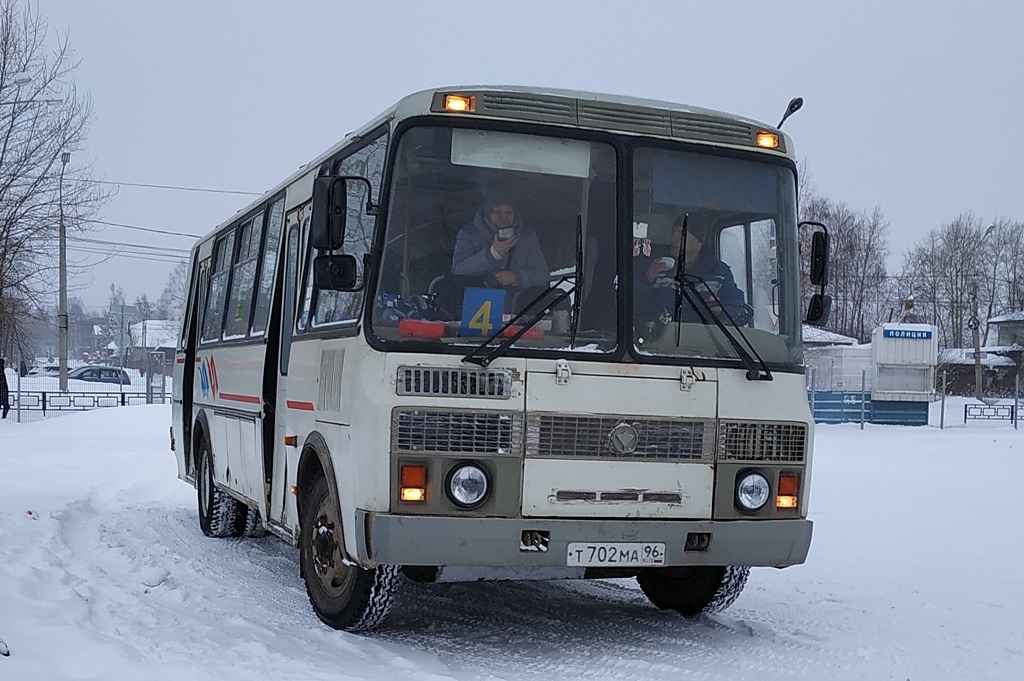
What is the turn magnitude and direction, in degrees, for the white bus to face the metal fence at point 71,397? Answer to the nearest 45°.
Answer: approximately 180°

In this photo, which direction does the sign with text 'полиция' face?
toward the camera

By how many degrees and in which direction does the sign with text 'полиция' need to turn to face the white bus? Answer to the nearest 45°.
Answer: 0° — it already faces it

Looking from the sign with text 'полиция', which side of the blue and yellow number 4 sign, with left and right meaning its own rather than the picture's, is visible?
back

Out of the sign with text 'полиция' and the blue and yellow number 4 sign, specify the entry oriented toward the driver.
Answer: the sign with text 'полиция'

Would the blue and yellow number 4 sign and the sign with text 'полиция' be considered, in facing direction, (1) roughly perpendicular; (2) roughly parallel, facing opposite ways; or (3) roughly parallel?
roughly parallel

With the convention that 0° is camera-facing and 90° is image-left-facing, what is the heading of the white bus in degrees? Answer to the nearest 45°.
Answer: approximately 315°

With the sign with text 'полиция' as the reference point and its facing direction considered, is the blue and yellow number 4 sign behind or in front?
in front

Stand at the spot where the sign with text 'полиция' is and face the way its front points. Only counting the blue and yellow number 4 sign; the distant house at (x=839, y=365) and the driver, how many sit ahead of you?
2

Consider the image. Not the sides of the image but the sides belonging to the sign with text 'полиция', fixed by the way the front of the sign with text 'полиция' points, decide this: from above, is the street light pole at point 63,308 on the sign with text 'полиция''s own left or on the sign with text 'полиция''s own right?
on the sign with text 'полиция''s own right

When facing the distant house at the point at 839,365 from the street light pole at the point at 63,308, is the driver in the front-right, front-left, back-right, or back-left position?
front-right

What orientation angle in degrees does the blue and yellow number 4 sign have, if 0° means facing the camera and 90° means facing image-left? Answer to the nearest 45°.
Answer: approximately 0°

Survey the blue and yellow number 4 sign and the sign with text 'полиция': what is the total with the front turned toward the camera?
2

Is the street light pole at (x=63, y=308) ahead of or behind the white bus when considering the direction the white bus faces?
behind

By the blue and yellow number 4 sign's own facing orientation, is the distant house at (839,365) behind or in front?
behind
